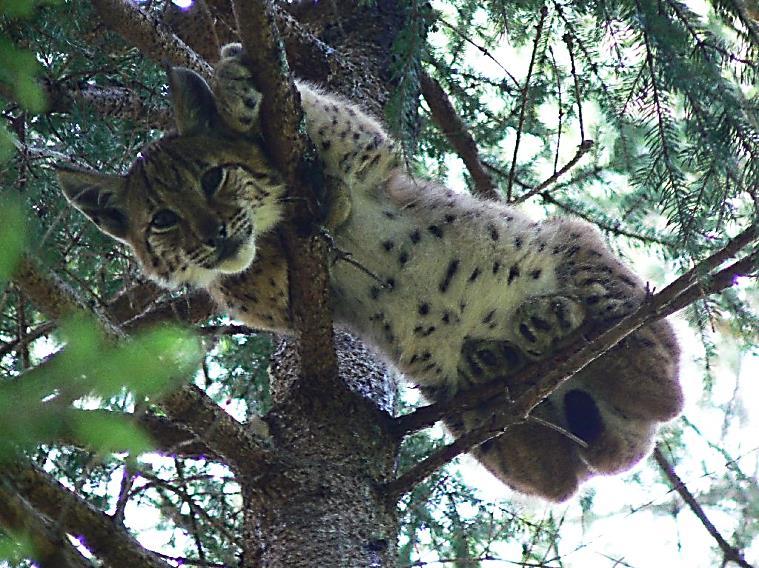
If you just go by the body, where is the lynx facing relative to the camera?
to the viewer's left

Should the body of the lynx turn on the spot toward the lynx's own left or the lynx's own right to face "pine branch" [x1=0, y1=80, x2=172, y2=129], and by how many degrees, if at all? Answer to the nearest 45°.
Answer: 0° — it already faces it

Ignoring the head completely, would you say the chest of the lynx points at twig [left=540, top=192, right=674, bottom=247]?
no

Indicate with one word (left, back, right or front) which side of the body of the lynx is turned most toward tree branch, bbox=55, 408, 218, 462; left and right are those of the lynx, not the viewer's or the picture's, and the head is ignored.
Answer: front

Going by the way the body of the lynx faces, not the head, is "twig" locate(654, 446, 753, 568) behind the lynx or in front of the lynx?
behind
